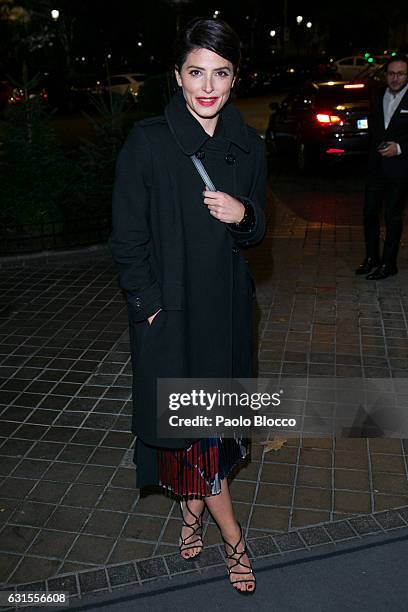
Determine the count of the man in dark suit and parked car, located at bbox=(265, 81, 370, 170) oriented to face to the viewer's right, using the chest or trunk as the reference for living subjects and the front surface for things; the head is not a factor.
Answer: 0

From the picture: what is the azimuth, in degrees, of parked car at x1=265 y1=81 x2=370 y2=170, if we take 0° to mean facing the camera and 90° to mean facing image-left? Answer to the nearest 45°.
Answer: approximately 135°

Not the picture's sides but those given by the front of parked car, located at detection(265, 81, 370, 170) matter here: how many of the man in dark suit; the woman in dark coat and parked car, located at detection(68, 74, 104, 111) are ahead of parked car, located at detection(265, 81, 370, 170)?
1

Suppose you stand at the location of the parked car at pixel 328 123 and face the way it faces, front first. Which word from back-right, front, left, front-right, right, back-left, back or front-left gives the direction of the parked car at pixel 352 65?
front-right

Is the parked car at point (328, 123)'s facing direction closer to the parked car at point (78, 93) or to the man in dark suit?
the parked car

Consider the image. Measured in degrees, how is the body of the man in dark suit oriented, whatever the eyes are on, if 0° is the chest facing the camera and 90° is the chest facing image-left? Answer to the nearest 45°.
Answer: approximately 45°

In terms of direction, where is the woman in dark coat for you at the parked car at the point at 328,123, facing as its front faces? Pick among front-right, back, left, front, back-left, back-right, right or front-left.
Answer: back-left

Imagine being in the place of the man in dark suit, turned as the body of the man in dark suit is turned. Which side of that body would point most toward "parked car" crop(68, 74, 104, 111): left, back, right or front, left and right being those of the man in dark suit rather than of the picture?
right

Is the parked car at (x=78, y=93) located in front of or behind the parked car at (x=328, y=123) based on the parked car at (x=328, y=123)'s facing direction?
in front

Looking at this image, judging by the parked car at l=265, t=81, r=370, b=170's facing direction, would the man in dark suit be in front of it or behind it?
behind
